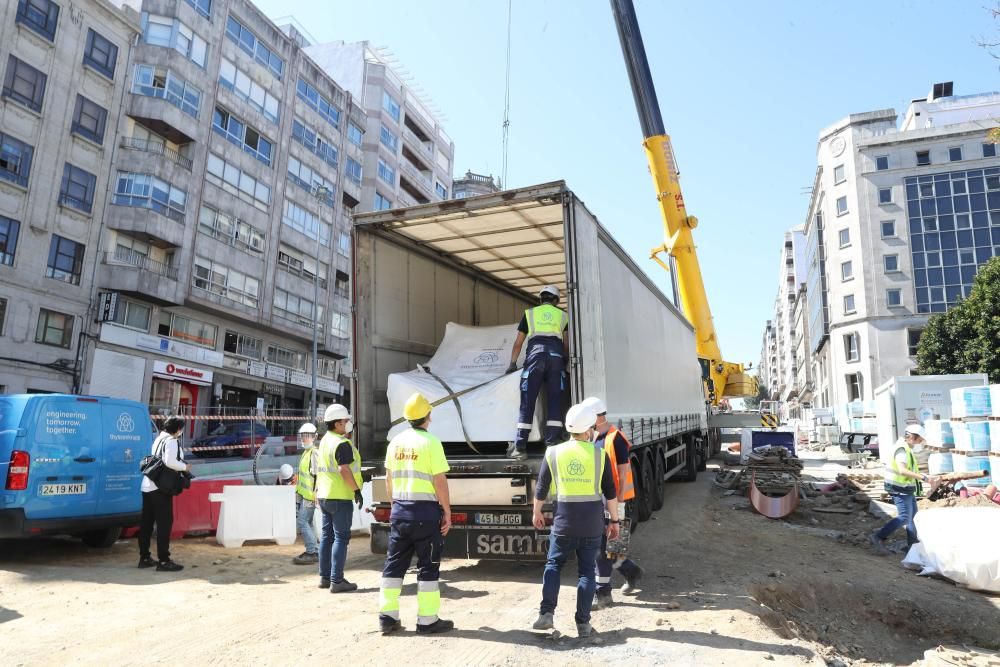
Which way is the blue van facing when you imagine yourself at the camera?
facing away from the viewer and to the left of the viewer

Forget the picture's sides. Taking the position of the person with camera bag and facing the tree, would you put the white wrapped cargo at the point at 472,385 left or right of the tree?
right

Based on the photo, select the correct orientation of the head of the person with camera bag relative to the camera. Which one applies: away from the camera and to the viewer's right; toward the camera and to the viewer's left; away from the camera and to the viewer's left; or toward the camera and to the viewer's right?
away from the camera and to the viewer's right

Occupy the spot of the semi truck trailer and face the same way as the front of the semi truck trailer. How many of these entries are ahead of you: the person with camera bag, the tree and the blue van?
1

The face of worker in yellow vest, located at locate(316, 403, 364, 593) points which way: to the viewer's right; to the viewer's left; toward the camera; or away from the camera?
to the viewer's right

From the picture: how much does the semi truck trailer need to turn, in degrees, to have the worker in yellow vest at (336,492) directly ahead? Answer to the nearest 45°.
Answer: approximately 180°

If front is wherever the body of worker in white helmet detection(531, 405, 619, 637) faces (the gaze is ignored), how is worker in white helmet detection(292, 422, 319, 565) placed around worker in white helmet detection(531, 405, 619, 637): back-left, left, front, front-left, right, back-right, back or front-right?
front-left

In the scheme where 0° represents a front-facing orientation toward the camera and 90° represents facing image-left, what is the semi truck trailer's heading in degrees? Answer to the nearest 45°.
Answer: approximately 225°

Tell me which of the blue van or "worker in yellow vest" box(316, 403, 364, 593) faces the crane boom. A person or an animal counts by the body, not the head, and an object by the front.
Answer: the worker in yellow vest

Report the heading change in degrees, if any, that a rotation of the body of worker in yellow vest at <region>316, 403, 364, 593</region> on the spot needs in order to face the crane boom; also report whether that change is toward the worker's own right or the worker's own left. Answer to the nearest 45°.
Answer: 0° — they already face it

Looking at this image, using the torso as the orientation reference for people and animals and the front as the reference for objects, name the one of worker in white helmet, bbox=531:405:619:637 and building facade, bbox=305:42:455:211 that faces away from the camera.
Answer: the worker in white helmet

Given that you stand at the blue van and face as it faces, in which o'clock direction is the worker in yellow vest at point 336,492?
The worker in yellow vest is roughly at 6 o'clock from the blue van.

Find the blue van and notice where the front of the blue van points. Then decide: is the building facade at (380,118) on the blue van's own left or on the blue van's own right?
on the blue van's own right

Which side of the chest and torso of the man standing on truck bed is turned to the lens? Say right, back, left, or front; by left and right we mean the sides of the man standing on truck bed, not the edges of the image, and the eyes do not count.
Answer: back
